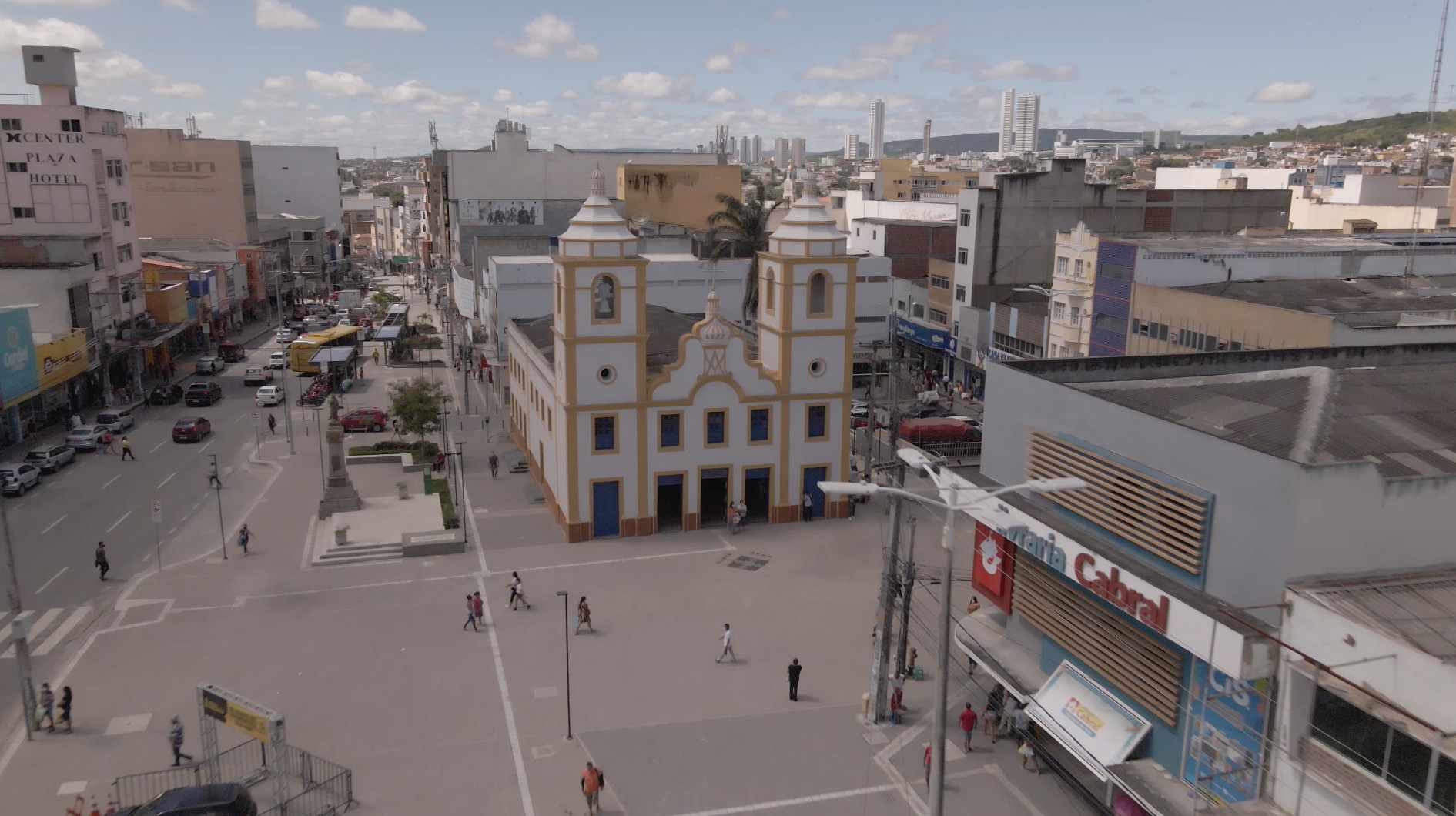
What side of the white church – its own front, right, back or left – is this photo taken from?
front

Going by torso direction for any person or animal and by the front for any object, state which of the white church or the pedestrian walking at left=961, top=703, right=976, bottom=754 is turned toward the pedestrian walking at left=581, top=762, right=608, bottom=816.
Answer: the white church

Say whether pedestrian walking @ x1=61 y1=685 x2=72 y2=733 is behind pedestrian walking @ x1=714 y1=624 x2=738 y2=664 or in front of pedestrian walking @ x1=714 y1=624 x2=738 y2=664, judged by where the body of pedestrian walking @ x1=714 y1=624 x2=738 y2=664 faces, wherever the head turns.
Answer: in front

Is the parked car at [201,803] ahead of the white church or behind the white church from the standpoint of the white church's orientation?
ahead

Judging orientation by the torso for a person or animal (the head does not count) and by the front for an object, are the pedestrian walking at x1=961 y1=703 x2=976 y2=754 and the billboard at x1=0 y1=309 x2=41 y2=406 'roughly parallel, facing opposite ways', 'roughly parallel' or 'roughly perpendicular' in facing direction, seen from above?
roughly perpendicular

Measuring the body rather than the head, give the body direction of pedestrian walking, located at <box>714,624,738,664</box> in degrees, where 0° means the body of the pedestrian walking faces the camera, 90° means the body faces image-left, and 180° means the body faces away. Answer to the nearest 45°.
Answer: approximately 90°

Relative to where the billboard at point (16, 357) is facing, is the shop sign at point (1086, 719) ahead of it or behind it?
ahead

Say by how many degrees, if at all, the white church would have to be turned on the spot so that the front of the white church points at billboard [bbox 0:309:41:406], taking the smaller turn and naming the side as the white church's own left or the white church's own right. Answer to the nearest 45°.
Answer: approximately 90° to the white church's own right

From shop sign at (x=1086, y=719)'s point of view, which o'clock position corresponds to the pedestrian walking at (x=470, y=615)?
The pedestrian walking is roughly at 2 o'clock from the shop sign.

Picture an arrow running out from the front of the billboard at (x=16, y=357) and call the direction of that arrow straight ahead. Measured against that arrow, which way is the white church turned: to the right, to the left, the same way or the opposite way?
to the right
